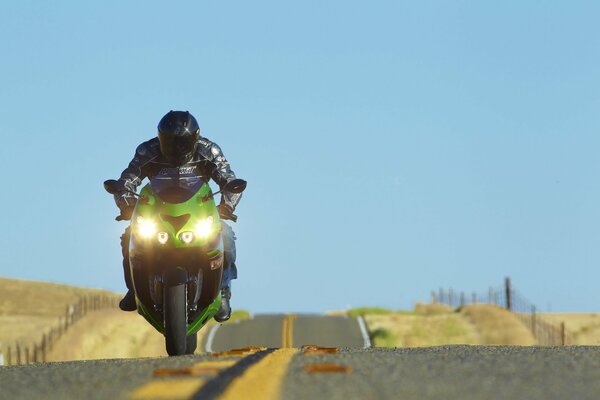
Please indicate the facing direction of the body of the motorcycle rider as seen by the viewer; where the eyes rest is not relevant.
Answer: toward the camera

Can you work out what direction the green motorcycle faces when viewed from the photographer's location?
facing the viewer

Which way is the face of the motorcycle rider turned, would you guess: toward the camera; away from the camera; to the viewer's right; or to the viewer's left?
toward the camera
